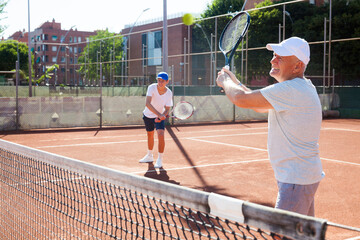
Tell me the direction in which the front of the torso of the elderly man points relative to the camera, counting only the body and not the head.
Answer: to the viewer's left

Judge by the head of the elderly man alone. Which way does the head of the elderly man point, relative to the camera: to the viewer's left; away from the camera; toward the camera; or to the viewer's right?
to the viewer's left

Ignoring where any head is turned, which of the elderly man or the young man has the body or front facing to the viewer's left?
the elderly man

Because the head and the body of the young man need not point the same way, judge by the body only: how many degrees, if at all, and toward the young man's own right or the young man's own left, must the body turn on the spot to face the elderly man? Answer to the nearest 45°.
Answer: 0° — they already face them

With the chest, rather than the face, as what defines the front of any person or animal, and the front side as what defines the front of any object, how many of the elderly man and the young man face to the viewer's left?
1
